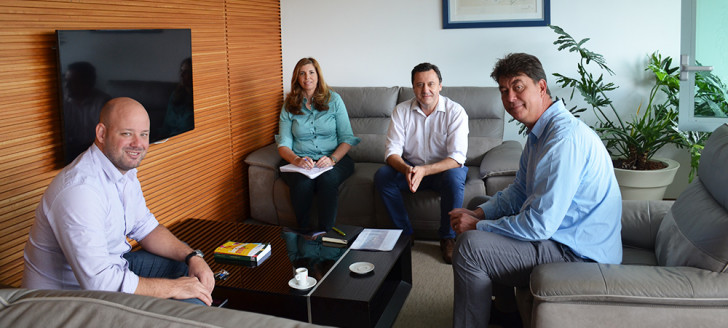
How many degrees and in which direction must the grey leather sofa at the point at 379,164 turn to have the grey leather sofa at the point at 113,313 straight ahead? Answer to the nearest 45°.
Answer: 0° — it already faces it

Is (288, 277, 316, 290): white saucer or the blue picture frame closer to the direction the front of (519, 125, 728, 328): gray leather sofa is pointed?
the white saucer

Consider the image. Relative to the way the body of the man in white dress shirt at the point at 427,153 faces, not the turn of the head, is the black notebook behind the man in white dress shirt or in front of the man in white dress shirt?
in front

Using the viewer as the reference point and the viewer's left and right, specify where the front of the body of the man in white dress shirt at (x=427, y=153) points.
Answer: facing the viewer

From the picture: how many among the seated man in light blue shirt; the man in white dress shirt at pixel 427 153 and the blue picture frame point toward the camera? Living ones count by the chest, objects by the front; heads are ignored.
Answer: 2

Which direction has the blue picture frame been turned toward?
toward the camera

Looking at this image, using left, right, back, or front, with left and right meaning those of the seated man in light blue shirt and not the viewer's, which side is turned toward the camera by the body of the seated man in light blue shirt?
left

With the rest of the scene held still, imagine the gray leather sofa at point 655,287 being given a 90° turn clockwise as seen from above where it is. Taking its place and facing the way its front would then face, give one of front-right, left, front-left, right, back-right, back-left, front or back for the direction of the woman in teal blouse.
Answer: front-left

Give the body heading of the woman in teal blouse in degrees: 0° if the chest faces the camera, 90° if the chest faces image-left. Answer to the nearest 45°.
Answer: approximately 0°

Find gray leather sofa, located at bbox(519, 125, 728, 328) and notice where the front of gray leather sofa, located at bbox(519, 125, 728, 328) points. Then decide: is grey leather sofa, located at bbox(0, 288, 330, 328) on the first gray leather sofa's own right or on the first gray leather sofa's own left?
on the first gray leather sofa's own left

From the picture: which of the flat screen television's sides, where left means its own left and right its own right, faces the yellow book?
front

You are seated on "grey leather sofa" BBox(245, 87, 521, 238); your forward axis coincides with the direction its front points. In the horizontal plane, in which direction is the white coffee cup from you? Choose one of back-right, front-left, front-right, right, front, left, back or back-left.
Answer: front

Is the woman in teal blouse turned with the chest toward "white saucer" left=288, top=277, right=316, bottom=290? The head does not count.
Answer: yes

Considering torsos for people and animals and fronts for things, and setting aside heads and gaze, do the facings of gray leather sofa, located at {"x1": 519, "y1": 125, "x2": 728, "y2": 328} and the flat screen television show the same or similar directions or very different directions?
very different directions

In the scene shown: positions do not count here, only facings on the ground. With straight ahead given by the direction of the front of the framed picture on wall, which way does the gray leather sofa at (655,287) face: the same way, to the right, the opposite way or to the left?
to the right

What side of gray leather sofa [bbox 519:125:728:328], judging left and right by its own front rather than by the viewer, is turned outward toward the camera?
left
